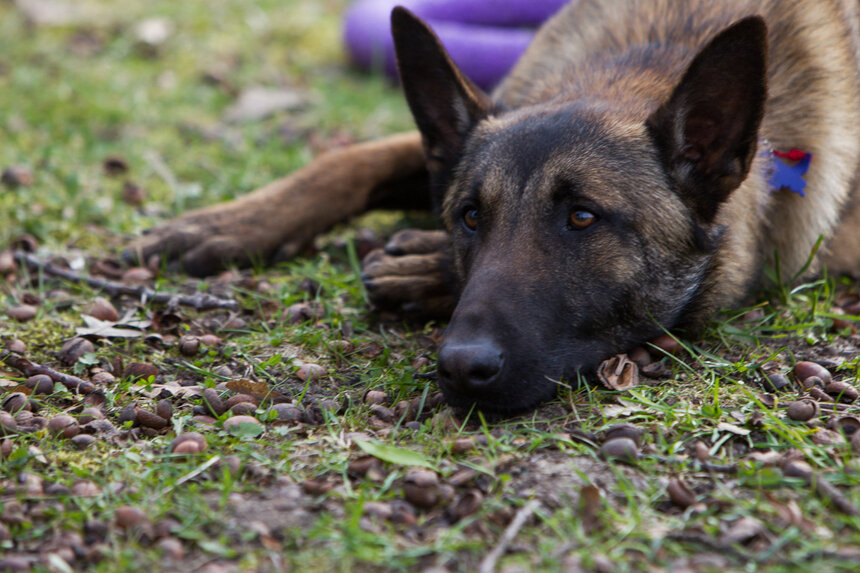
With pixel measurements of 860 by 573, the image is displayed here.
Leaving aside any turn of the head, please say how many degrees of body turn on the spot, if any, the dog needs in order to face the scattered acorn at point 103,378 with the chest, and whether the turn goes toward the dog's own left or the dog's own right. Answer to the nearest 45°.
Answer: approximately 45° to the dog's own right

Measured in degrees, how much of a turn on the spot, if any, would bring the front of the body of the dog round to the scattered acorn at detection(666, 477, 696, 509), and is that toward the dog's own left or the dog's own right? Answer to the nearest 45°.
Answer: approximately 45° to the dog's own left

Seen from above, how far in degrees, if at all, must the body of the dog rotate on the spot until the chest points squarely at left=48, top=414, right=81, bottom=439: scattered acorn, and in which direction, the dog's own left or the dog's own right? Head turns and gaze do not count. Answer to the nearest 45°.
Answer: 0° — it already faces it

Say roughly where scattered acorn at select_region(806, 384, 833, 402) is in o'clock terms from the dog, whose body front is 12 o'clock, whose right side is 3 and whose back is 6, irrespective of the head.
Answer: The scattered acorn is roughly at 9 o'clock from the dog.

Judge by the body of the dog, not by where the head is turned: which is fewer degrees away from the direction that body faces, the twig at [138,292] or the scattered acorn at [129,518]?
the scattered acorn

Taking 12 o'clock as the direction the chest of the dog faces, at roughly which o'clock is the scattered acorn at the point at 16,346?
The scattered acorn is roughly at 1 o'clock from the dog.

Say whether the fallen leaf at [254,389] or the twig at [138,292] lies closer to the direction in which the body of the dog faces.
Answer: the fallen leaf

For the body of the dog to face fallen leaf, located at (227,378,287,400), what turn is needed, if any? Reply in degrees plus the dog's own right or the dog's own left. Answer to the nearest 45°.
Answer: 0° — it already faces it

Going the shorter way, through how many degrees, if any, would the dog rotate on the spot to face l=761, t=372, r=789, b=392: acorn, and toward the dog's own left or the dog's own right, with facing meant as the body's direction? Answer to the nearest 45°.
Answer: approximately 90° to the dog's own left

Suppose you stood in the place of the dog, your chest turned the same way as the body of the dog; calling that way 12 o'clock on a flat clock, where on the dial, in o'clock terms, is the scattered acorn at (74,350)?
The scattered acorn is roughly at 1 o'clock from the dog.

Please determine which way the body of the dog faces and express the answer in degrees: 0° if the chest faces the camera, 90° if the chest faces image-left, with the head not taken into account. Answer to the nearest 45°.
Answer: approximately 45°

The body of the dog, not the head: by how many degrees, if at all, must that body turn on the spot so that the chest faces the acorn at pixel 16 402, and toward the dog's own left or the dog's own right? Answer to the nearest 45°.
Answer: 0° — it already faces it

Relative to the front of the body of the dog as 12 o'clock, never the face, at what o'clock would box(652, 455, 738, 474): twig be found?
The twig is roughly at 10 o'clock from the dog.
